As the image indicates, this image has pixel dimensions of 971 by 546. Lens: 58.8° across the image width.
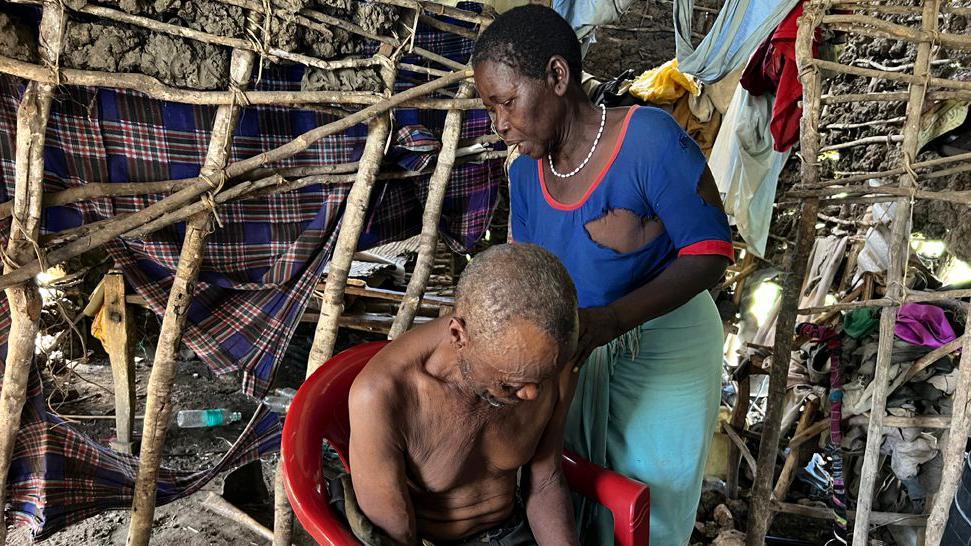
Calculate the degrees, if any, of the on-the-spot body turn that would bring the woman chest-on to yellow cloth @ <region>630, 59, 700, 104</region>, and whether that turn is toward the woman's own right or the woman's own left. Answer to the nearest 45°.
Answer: approximately 135° to the woman's own right

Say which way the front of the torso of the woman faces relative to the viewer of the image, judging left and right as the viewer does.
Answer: facing the viewer and to the left of the viewer

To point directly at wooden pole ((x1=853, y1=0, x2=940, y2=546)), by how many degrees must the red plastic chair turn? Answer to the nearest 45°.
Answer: approximately 90° to its left

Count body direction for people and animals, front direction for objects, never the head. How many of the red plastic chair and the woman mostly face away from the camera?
0

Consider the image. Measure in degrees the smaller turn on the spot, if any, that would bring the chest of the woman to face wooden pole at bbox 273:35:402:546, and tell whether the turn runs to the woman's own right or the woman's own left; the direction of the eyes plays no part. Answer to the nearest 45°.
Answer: approximately 90° to the woman's own right

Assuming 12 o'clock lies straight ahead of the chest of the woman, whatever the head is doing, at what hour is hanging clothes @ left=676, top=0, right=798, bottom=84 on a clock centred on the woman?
The hanging clothes is roughly at 5 o'clock from the woman.

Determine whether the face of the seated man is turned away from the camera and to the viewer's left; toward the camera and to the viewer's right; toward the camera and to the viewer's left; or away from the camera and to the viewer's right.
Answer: toward the camera and to the viewer's right

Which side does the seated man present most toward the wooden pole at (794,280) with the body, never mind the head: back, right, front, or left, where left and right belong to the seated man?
left

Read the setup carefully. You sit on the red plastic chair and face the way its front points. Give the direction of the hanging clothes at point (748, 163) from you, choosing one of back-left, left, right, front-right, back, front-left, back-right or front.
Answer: left
